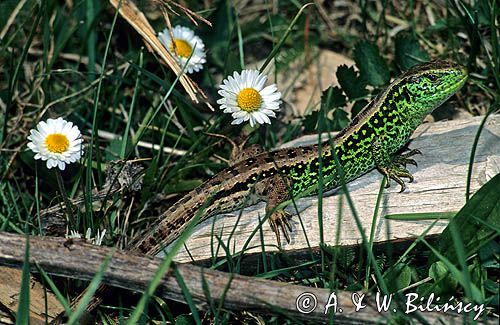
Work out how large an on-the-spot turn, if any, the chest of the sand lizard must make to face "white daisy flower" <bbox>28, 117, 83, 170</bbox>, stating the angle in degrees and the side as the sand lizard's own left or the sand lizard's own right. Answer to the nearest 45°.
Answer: approximately 180°

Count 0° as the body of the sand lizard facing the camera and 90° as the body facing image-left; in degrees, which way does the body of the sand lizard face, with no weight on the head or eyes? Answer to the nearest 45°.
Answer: approximately 270°

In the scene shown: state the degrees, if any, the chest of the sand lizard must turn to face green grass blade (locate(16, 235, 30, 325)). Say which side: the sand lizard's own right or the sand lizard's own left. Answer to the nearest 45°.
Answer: approximately 135° to the sand lizard's own right
